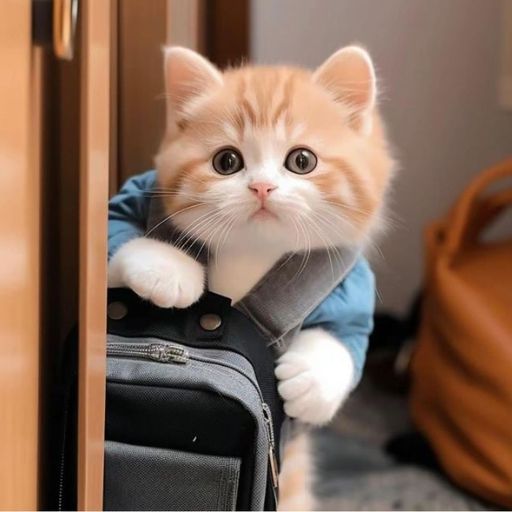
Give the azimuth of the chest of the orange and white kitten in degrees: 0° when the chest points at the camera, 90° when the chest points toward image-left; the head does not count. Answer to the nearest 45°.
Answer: approximately 0°
